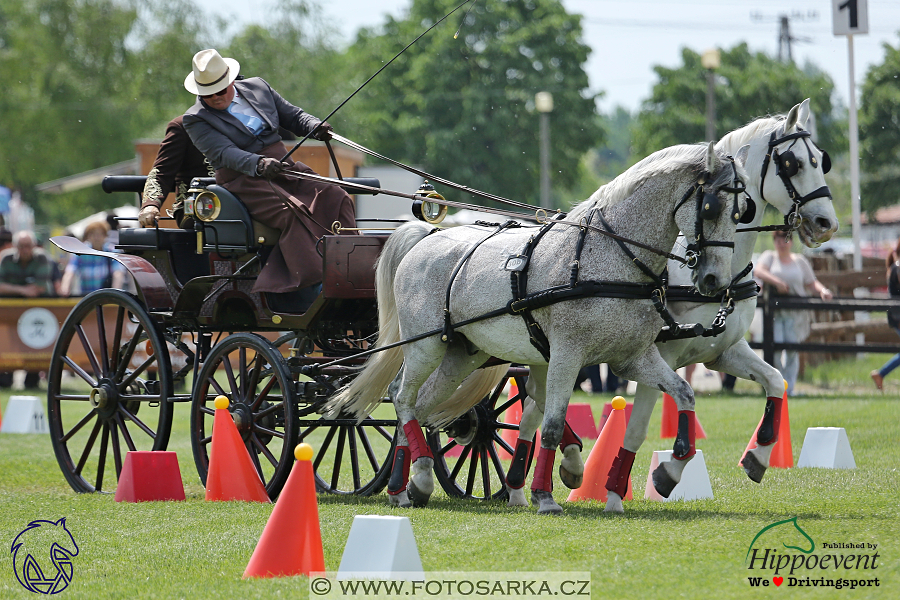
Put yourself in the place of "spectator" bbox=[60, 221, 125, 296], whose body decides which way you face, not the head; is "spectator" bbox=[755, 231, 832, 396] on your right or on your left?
on your left

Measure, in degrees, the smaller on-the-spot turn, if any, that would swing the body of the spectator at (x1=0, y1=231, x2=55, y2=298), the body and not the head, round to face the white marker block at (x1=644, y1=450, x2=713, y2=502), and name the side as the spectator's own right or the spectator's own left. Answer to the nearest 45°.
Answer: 0° — they already face it

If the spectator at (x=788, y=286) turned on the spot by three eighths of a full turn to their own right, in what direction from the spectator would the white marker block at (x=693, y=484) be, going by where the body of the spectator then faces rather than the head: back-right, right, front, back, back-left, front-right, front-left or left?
back-left

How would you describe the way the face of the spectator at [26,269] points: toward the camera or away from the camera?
toward the camera

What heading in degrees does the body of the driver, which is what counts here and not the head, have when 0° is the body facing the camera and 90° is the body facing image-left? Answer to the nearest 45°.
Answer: approximately 315°

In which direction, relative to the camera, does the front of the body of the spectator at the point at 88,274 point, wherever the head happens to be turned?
toward the camera

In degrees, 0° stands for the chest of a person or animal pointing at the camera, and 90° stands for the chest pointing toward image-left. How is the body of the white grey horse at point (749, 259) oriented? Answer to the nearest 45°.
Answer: approximately 315°

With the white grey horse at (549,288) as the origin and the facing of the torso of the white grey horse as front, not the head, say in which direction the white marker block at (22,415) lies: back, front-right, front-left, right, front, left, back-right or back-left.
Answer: back

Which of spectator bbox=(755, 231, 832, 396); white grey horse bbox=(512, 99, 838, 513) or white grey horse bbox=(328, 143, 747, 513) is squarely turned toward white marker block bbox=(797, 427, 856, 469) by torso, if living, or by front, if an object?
the spectator

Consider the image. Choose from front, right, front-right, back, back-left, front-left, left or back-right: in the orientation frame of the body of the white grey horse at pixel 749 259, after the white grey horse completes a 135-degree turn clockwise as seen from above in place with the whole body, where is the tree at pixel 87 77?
front-right

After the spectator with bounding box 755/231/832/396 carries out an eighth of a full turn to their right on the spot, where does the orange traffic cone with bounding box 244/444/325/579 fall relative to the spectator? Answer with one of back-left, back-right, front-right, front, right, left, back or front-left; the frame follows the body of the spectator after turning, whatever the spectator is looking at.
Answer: front-left

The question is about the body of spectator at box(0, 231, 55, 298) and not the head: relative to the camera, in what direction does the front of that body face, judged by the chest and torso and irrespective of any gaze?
toward the camera

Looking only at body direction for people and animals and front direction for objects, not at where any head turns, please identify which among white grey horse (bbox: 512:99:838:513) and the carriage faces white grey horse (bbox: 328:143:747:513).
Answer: the carriage

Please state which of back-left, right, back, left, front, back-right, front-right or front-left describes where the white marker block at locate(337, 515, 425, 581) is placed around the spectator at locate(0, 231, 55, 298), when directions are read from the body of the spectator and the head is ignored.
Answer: front

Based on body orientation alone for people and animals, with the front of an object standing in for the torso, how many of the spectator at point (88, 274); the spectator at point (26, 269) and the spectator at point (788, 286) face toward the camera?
3
